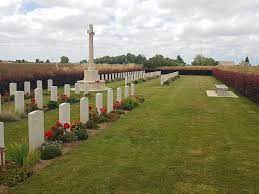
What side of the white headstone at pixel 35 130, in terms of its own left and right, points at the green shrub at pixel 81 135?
left

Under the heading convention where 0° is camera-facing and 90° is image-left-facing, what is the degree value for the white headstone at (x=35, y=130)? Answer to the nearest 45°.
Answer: approximately 315°

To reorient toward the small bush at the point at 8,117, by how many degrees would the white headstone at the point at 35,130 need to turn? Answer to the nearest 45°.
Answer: approximately 135° to its left

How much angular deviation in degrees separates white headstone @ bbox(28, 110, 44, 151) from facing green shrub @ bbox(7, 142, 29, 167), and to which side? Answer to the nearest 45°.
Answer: approximately 45° to its right

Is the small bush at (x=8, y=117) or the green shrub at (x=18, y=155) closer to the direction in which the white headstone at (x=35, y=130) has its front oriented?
the green shrub

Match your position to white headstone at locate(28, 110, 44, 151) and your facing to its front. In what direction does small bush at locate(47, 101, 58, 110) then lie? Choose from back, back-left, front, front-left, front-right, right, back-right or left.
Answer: back-left

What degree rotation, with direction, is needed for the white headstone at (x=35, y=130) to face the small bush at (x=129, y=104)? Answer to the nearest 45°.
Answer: approximately 90° to its left

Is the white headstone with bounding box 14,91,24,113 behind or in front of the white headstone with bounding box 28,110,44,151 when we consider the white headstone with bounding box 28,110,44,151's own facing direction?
behind

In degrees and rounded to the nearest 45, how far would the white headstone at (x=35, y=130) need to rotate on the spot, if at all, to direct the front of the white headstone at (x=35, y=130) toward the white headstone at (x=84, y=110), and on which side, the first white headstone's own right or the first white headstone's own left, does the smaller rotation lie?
approximately 90° to the first white headstone's own left

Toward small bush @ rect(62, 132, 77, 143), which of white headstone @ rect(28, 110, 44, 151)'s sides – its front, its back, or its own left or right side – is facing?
left
